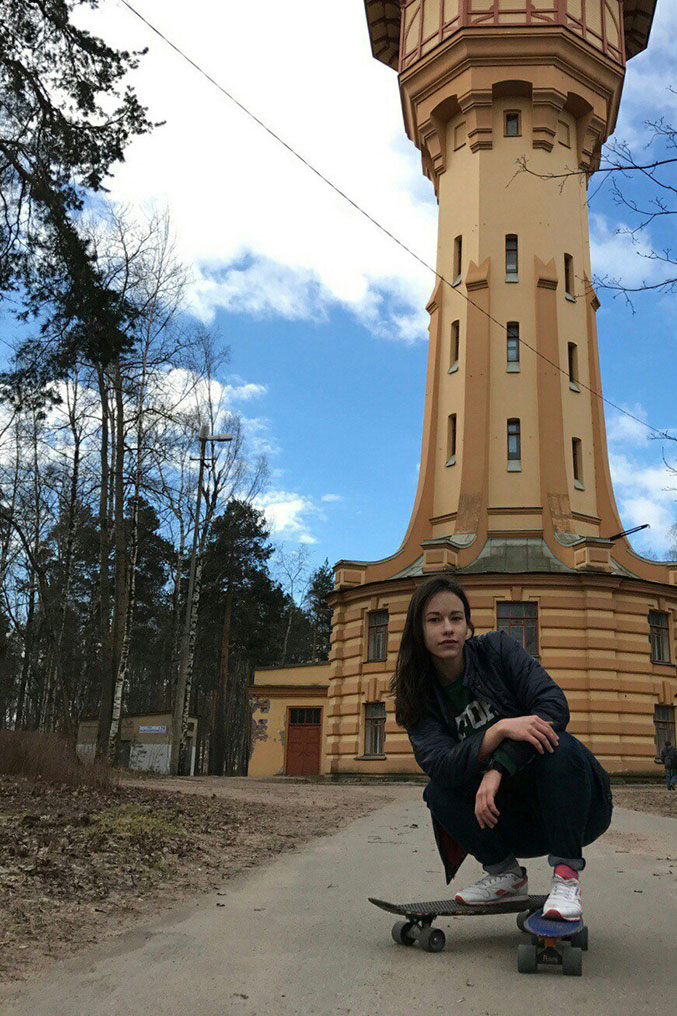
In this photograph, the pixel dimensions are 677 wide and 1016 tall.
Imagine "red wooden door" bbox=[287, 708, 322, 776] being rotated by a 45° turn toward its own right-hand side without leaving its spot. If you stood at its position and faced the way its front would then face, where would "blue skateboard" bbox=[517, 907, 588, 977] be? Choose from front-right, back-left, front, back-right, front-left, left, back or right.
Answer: front-left

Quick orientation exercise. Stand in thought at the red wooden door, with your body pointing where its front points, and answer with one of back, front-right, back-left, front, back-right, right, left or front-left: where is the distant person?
front-left

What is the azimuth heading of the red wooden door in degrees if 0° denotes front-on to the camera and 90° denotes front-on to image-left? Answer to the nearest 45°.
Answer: approximately 0°
